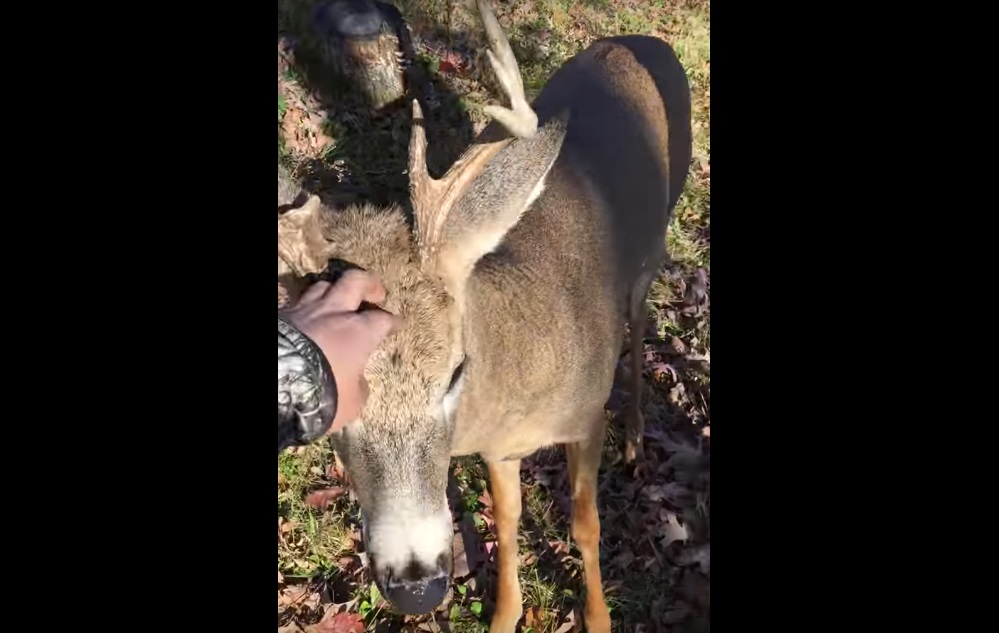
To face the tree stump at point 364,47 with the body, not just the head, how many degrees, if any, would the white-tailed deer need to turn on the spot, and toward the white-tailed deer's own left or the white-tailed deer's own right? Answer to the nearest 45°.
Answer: approximately 135° to the white-tailed deer's own right

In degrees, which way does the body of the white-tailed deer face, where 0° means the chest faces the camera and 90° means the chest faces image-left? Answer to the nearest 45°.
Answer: approximately 45°

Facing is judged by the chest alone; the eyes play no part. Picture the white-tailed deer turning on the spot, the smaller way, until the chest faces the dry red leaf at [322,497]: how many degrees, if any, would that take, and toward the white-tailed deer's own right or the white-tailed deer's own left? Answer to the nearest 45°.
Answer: approximately 90° to the white-tailed deer's own right
